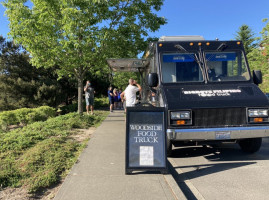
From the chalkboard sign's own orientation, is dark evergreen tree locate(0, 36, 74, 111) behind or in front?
behind

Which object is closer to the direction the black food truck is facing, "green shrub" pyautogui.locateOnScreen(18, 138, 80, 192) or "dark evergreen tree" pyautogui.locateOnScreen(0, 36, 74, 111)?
the green shrub

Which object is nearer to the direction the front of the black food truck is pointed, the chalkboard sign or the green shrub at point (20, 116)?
the chalkboard sign

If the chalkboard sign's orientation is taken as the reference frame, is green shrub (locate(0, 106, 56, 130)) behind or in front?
behind

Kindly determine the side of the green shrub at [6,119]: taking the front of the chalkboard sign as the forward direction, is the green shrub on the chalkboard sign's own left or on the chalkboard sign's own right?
on the chalkboard sign's own right

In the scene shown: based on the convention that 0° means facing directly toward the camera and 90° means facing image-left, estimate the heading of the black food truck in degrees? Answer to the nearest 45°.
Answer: approximately 0°

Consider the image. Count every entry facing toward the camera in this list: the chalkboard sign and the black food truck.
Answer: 2

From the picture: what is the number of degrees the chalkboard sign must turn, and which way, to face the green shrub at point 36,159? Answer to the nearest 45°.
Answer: approximately 90° to its right

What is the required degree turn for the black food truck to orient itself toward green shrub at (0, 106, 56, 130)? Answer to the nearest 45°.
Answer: approximately 135° to its right

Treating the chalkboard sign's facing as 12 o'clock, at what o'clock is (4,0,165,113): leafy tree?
The leafy tree is roughly at 5 o'clock from the chalkboard sign.
